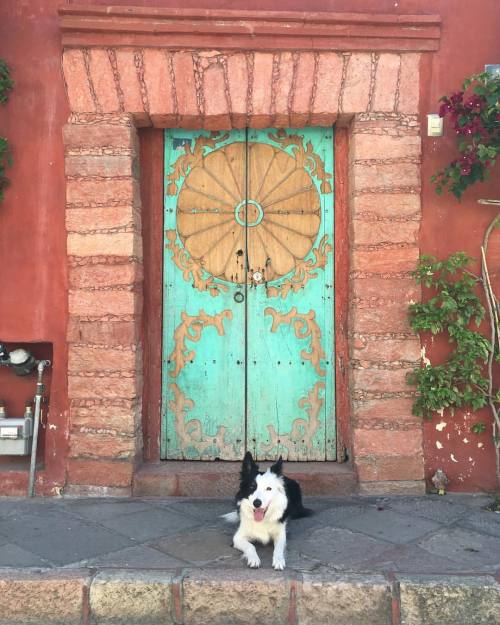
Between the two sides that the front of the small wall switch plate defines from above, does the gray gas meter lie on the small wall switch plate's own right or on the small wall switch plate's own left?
on the small wall switch plate's own right

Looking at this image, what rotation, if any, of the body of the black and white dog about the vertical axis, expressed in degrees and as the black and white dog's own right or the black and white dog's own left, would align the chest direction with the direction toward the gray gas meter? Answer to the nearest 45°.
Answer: approximately 135° to the black and white dog's own right

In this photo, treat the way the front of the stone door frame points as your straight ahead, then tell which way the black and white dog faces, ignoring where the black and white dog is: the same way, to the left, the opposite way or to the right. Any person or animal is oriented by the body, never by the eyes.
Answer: the same way

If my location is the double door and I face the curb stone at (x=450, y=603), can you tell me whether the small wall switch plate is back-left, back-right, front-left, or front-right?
front-left

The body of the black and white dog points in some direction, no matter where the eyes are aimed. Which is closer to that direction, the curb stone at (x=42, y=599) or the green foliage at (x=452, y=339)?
the curb stone

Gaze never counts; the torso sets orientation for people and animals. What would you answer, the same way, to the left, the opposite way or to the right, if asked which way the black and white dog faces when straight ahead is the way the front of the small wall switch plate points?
the same way

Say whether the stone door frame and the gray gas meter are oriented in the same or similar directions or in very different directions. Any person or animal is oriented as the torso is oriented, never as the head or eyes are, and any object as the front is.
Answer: same or similar directions

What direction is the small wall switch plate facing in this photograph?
toward the camera

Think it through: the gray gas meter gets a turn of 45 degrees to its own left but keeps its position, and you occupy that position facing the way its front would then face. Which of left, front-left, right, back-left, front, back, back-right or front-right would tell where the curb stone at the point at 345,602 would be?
front

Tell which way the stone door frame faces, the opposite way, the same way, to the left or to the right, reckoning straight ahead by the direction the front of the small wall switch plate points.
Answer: the same way

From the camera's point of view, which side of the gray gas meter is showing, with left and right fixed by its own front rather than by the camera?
front

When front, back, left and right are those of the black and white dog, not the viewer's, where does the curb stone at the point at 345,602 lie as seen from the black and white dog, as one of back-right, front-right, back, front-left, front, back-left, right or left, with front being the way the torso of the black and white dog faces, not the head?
front-left

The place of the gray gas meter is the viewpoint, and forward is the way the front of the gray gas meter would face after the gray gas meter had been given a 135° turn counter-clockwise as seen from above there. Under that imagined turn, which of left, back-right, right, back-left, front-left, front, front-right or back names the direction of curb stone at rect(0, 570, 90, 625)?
back-right
